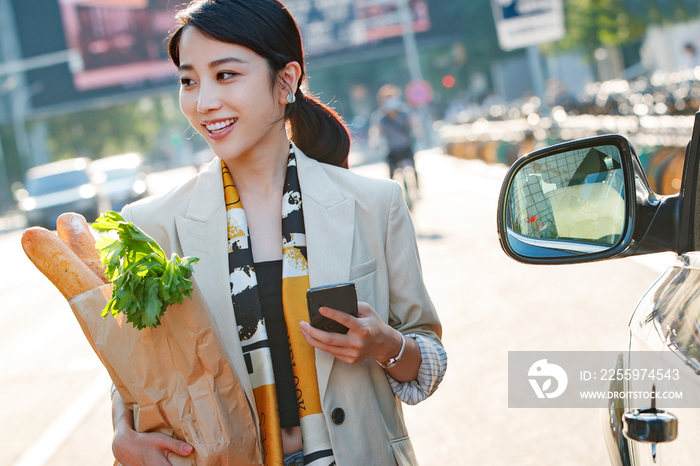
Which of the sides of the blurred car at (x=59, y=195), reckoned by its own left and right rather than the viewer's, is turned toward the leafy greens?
front

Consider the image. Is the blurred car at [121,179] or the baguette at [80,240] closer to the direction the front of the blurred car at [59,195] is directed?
the baguette

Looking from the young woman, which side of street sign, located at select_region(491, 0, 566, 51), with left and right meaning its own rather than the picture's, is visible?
front

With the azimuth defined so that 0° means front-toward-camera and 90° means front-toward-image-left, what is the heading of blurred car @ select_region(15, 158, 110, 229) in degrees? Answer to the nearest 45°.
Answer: approximately 0°

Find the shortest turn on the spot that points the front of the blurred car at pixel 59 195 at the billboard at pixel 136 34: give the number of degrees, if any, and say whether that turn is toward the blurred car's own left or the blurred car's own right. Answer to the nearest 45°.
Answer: approximately 180°

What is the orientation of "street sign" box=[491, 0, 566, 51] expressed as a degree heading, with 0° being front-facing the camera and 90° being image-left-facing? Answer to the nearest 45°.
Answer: approximately 0°

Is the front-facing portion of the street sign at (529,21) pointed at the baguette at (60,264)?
yes

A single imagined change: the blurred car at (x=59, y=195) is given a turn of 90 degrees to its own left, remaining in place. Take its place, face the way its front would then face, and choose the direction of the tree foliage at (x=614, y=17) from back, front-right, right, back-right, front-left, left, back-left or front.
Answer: front

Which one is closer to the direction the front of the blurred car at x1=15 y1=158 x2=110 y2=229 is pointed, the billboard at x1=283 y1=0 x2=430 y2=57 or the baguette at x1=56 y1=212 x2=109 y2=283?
the baguette

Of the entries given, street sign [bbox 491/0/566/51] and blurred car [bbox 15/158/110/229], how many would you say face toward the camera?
2

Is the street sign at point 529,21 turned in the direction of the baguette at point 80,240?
yes
